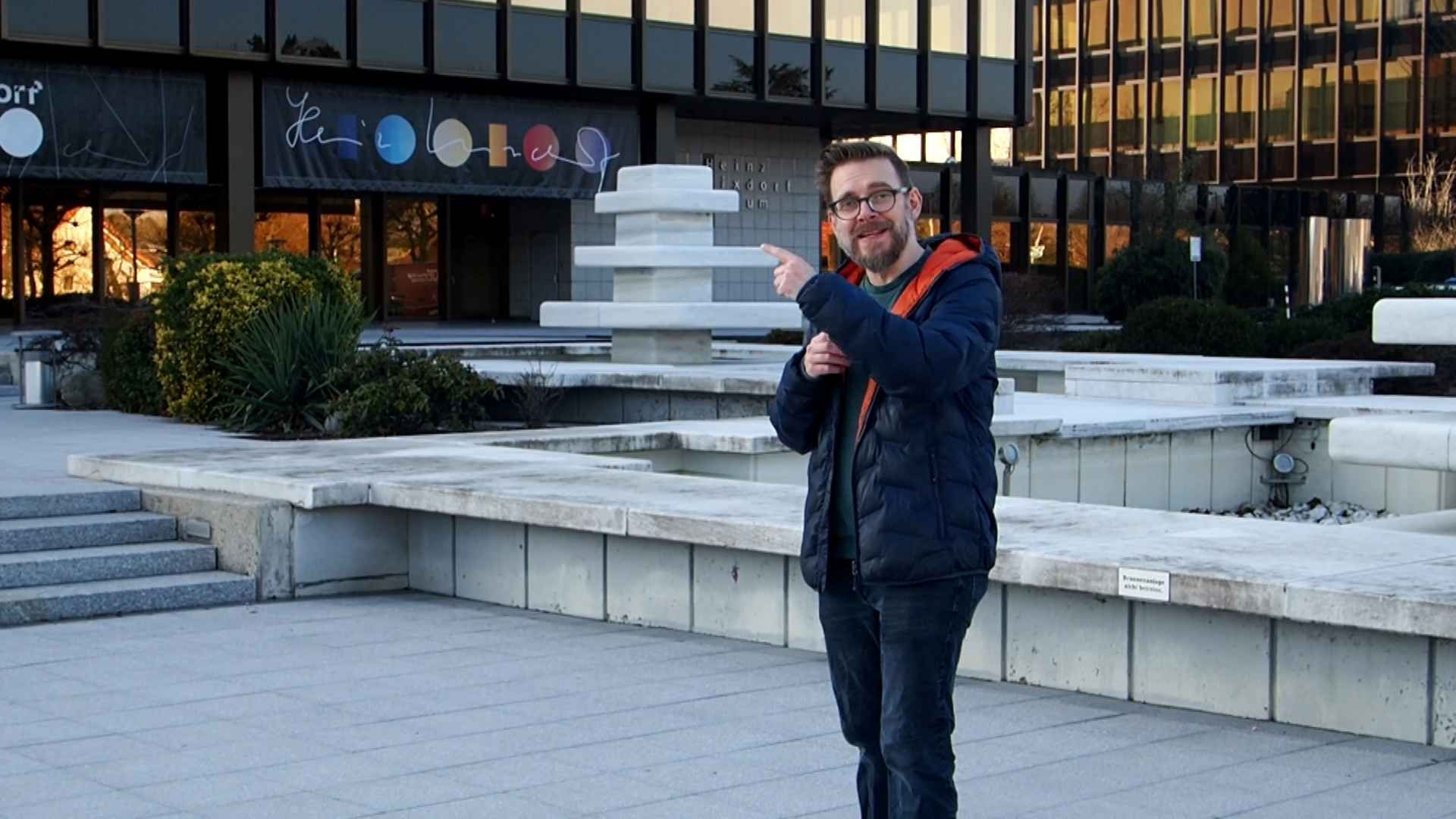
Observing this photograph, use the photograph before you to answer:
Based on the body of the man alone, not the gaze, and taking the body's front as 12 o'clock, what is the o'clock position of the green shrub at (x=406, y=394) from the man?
The green shrub is roughly at 4 o'clock from the man.

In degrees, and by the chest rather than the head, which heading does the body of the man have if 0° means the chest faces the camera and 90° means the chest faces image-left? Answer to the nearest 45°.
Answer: approximately 45°

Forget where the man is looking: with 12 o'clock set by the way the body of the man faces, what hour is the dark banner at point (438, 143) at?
The dark banner is roughly at 4 o'clock from the man.

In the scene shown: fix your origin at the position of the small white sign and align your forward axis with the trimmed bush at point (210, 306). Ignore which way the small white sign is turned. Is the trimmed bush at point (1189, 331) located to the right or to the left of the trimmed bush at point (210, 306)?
right

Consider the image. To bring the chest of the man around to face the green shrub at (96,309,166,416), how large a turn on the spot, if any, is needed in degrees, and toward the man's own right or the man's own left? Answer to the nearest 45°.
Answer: approximately 90° to the man's own right

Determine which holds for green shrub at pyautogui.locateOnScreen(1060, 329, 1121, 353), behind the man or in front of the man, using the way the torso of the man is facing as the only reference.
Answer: behind
